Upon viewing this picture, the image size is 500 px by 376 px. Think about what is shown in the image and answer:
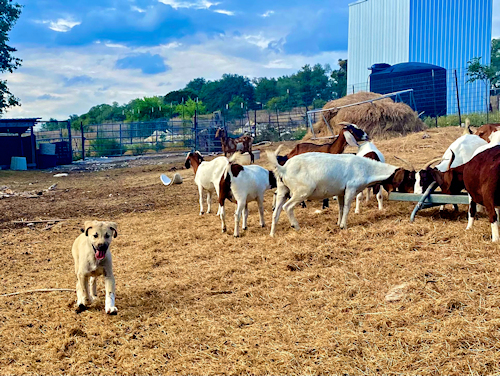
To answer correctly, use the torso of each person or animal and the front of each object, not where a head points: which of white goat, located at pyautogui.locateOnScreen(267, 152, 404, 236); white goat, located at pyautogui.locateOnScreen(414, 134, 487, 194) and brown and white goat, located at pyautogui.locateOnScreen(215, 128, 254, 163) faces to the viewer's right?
white goat, located at pyautogui.locateOnScreen(267, 152, 404, 236)

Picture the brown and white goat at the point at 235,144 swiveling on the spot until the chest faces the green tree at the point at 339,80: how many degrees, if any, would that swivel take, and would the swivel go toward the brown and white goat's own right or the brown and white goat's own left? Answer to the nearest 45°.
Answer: approximately 90° to the brown and white goat's own right

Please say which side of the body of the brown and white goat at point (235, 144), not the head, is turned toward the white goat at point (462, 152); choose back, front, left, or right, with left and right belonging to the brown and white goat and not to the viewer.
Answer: left

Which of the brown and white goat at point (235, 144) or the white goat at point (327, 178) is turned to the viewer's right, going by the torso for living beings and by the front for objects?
the white goat

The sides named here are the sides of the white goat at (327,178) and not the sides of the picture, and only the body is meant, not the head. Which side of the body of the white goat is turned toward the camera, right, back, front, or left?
right

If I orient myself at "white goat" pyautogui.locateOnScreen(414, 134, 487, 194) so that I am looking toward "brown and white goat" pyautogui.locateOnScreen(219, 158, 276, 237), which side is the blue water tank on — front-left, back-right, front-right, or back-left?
back-right

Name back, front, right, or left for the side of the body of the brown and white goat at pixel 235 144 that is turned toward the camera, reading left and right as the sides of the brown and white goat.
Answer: left
